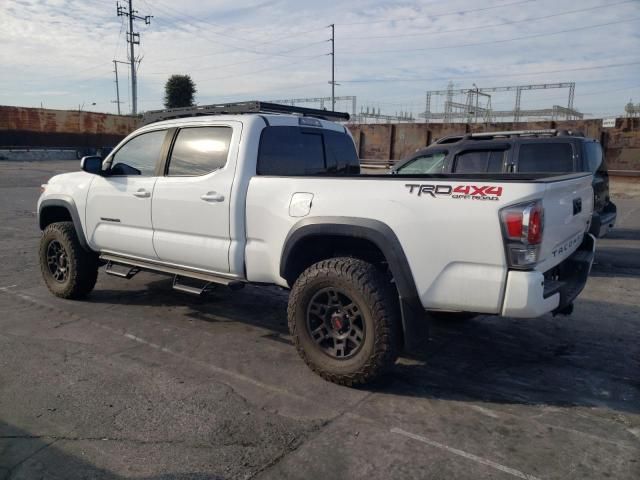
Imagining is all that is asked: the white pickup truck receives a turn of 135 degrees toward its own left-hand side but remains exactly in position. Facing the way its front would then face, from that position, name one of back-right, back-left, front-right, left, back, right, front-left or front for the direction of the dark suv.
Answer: back-left

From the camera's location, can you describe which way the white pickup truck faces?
facing away from the viewer and to the left of the viewer
